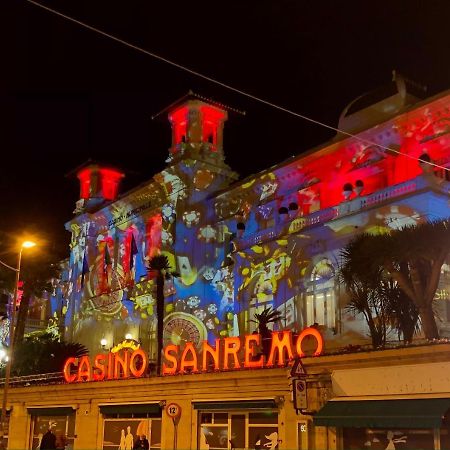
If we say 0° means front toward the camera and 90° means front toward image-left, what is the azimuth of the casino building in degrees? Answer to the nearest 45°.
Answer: approximately 45°

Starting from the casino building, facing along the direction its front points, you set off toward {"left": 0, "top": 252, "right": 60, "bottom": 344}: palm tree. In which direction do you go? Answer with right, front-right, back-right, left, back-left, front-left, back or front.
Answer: right

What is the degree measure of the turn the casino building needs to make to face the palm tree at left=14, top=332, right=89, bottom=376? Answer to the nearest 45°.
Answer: approximately 90° to its right
